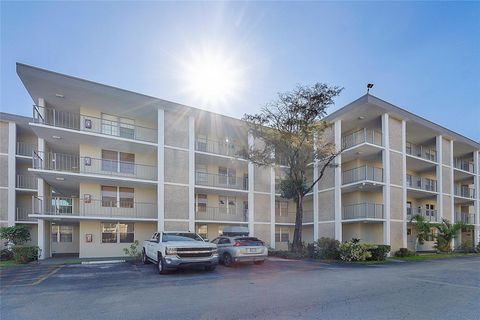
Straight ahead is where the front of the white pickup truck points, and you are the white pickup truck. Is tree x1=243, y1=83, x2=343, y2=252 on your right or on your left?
on your left

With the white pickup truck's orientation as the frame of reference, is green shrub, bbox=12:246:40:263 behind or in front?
behind

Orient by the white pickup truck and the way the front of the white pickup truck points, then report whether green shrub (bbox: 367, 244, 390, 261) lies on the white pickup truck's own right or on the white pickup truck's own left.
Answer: on the white pickup truck's own left

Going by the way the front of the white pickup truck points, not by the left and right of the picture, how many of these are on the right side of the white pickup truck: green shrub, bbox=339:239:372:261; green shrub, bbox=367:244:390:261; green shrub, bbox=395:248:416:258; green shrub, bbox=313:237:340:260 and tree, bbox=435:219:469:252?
0

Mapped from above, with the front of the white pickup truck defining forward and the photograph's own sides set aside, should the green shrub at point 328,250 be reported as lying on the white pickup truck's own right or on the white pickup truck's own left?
on the white pickup truck's own left

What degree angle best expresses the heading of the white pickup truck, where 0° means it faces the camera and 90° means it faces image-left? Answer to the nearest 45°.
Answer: approximately 315°

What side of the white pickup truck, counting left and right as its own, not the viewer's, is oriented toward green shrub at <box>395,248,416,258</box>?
left

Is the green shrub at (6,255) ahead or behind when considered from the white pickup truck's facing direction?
behind

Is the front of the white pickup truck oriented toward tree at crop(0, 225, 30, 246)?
no

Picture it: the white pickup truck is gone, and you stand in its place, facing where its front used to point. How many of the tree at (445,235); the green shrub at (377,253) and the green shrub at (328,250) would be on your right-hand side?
0

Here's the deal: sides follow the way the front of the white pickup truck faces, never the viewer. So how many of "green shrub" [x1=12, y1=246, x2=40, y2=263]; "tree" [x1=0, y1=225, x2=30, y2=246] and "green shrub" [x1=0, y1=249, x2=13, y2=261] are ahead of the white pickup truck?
0

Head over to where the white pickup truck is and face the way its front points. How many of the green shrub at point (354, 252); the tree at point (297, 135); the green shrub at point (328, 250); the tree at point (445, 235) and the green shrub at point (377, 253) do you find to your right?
0

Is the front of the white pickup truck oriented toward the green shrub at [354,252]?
no
